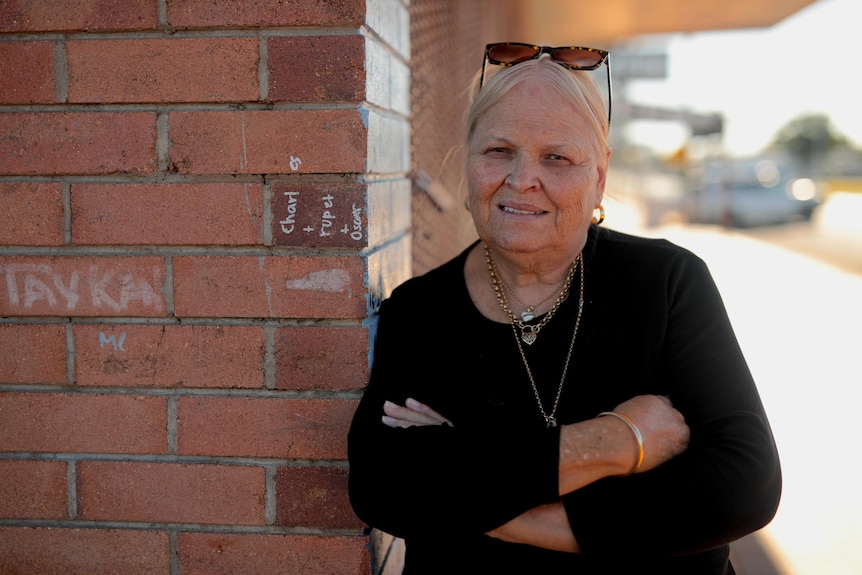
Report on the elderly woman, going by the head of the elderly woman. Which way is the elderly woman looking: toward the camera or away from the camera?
toward the camera

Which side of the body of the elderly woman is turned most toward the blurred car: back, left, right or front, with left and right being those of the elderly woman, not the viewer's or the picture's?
back

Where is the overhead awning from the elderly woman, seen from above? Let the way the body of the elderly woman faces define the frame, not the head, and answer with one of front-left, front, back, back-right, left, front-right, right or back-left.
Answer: back

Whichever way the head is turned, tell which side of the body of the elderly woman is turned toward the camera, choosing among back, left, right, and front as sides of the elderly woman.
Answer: front
